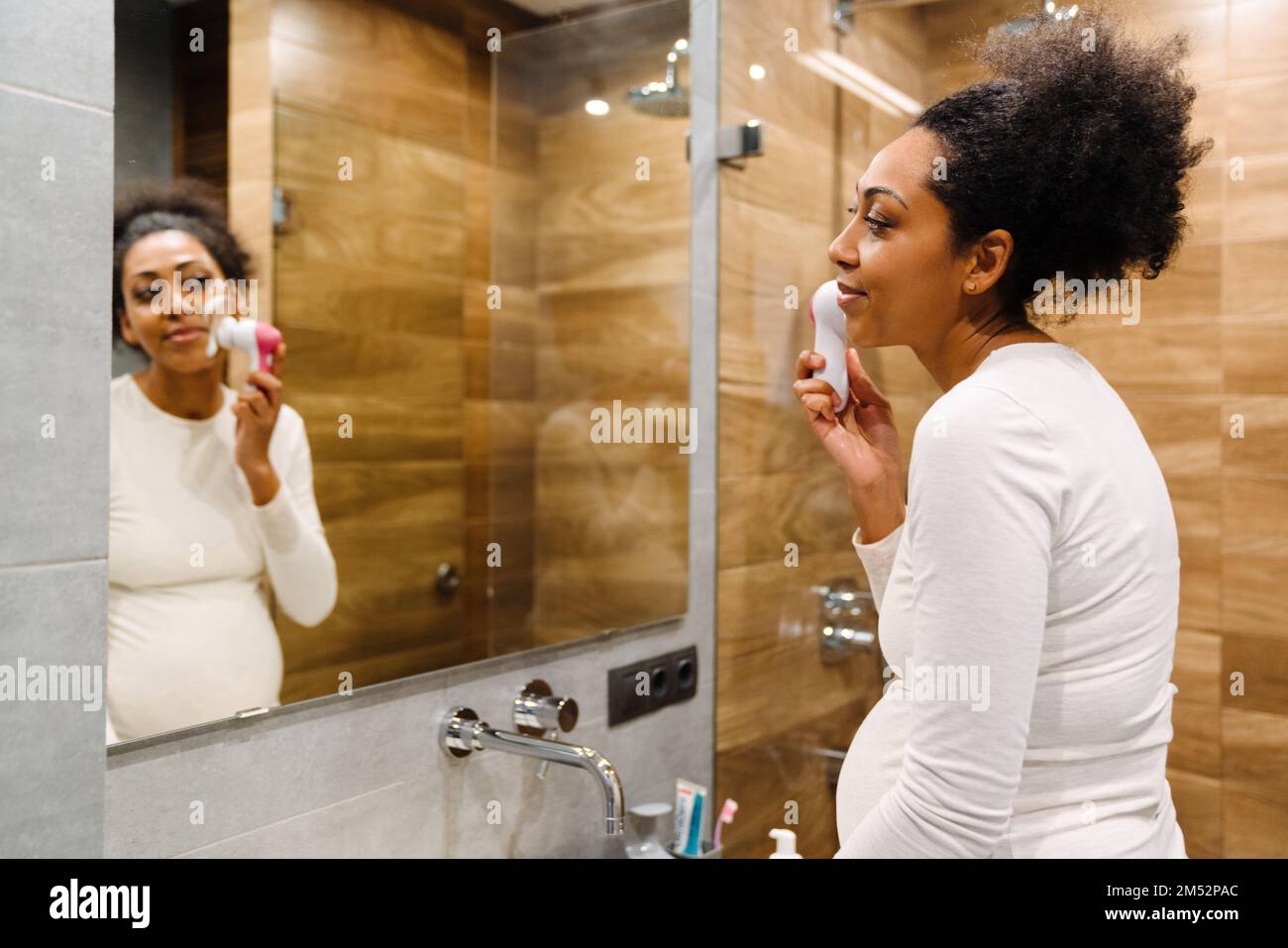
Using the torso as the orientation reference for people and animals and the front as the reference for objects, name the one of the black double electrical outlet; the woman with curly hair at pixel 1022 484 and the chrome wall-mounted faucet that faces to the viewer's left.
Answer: the woman with curly hair

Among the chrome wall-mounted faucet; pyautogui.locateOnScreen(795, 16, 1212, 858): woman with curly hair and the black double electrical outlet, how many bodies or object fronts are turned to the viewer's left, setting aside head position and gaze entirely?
1

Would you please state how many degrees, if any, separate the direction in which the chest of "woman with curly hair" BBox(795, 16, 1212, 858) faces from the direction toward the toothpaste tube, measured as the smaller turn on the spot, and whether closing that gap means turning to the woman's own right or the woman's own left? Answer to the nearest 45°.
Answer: approximately 45° to the woman's own right

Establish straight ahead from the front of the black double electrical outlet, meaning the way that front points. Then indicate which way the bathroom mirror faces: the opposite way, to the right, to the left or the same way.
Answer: the same way

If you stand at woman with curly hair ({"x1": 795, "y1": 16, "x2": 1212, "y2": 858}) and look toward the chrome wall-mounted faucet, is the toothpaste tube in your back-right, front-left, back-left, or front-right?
front-right

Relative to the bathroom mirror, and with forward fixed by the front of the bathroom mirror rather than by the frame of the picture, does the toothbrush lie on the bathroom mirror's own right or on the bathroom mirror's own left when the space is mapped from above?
on the bathroom mirror's own left

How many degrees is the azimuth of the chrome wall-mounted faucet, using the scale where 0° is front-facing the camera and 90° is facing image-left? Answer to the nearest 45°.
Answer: approximately 315°

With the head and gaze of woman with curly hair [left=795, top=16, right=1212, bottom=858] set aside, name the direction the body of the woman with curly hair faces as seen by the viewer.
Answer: to the viewer's left

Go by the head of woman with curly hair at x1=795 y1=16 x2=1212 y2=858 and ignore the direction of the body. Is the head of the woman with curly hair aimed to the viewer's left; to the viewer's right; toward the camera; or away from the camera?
to the viewer's left

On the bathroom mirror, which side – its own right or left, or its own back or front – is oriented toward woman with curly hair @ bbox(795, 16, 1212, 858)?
front

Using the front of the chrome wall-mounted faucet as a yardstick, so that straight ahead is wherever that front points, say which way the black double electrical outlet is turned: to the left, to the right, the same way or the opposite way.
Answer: the same way

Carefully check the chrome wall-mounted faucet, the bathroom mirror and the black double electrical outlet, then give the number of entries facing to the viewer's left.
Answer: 0

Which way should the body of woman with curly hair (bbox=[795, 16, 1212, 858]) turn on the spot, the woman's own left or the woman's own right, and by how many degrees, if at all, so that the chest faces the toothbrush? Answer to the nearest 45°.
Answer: approximately 45° to the woman's own right

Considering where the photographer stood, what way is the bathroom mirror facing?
facing the viewer and to the right of the viewer
